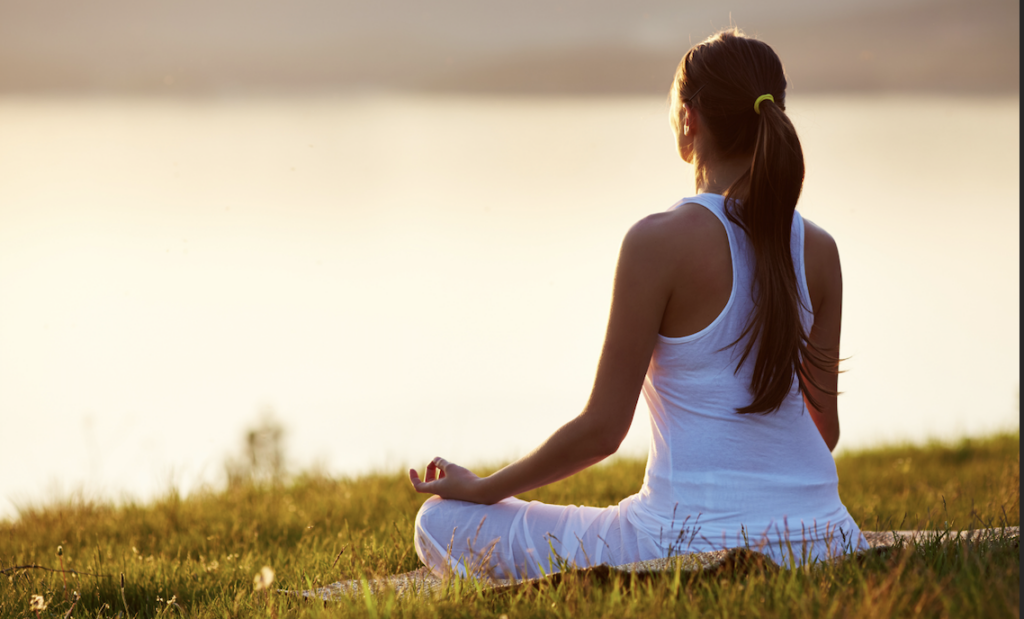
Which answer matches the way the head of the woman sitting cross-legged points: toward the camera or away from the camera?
away from the camera

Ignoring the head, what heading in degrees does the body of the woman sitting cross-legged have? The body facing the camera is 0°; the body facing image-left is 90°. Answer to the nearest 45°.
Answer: approximately 135°
